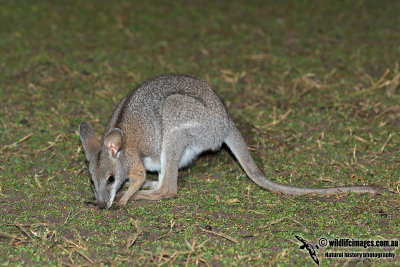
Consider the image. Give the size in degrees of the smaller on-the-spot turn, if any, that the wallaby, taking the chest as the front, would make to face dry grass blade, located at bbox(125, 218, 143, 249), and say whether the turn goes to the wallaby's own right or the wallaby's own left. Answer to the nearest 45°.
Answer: approximately 90° to the wallaby's own left

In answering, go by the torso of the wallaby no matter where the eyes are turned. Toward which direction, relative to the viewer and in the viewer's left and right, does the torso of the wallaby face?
facing to the left of the viewer
